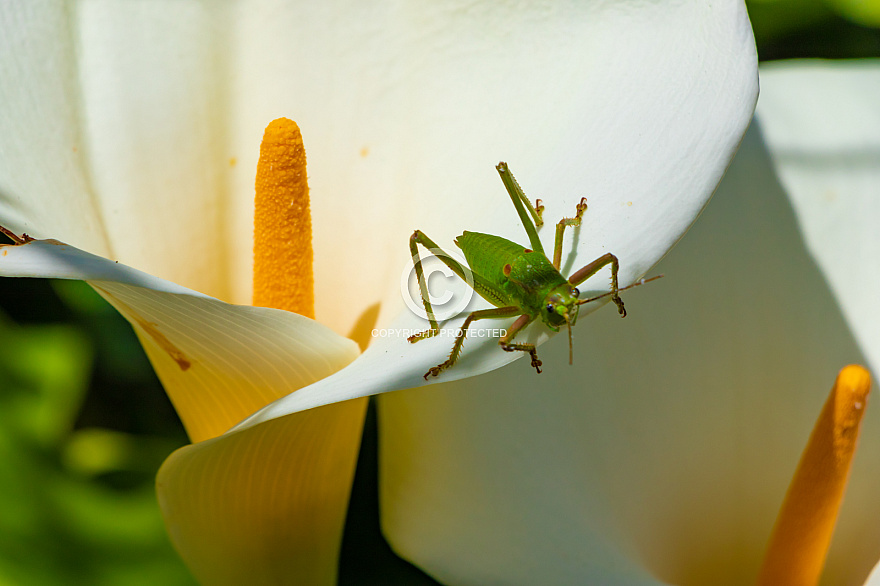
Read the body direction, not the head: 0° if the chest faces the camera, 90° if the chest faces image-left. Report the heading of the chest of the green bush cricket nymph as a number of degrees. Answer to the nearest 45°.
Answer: approximately 315°
